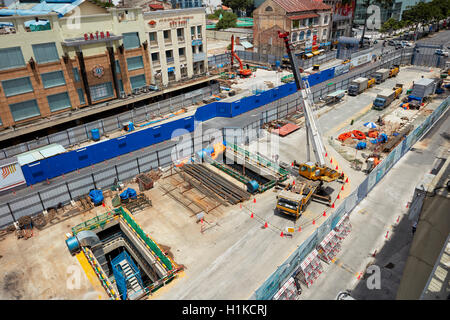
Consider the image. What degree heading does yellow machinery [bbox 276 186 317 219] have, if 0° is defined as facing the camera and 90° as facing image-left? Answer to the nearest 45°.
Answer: approximately 45°

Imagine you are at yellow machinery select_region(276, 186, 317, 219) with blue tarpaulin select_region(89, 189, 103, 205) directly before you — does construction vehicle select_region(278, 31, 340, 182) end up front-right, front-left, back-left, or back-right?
back-right

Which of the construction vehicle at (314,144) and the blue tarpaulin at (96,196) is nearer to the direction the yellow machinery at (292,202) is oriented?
the blue tarpaulin

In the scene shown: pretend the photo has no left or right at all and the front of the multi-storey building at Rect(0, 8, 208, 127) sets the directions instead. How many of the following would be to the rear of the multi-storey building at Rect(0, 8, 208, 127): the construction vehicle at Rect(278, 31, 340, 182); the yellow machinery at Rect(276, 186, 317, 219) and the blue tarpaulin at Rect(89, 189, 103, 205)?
0

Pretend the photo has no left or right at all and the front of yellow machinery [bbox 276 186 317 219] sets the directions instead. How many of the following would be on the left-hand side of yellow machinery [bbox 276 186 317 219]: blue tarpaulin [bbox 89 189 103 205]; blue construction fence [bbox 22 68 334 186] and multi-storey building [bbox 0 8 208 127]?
0

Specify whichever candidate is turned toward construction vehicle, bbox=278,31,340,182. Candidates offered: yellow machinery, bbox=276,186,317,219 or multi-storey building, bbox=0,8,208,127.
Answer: the multi-storey building

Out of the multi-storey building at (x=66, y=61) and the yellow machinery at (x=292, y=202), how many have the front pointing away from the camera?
0

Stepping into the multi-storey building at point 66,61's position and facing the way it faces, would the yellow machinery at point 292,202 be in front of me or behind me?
in front

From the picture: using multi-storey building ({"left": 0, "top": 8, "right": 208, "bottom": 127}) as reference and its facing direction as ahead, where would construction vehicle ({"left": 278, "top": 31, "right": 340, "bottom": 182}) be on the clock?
The construction vehicle is roughly at 12 o'clock from the multi-storey building.

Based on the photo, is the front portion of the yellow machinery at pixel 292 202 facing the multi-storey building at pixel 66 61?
no

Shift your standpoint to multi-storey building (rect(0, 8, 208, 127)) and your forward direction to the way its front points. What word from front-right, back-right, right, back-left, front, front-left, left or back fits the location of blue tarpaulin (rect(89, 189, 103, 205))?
front-right

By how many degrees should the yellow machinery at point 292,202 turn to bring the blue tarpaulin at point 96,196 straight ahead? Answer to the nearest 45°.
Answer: approximately 45° to its right

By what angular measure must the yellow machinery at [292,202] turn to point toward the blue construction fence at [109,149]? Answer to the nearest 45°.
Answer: approximately 45° to its right
